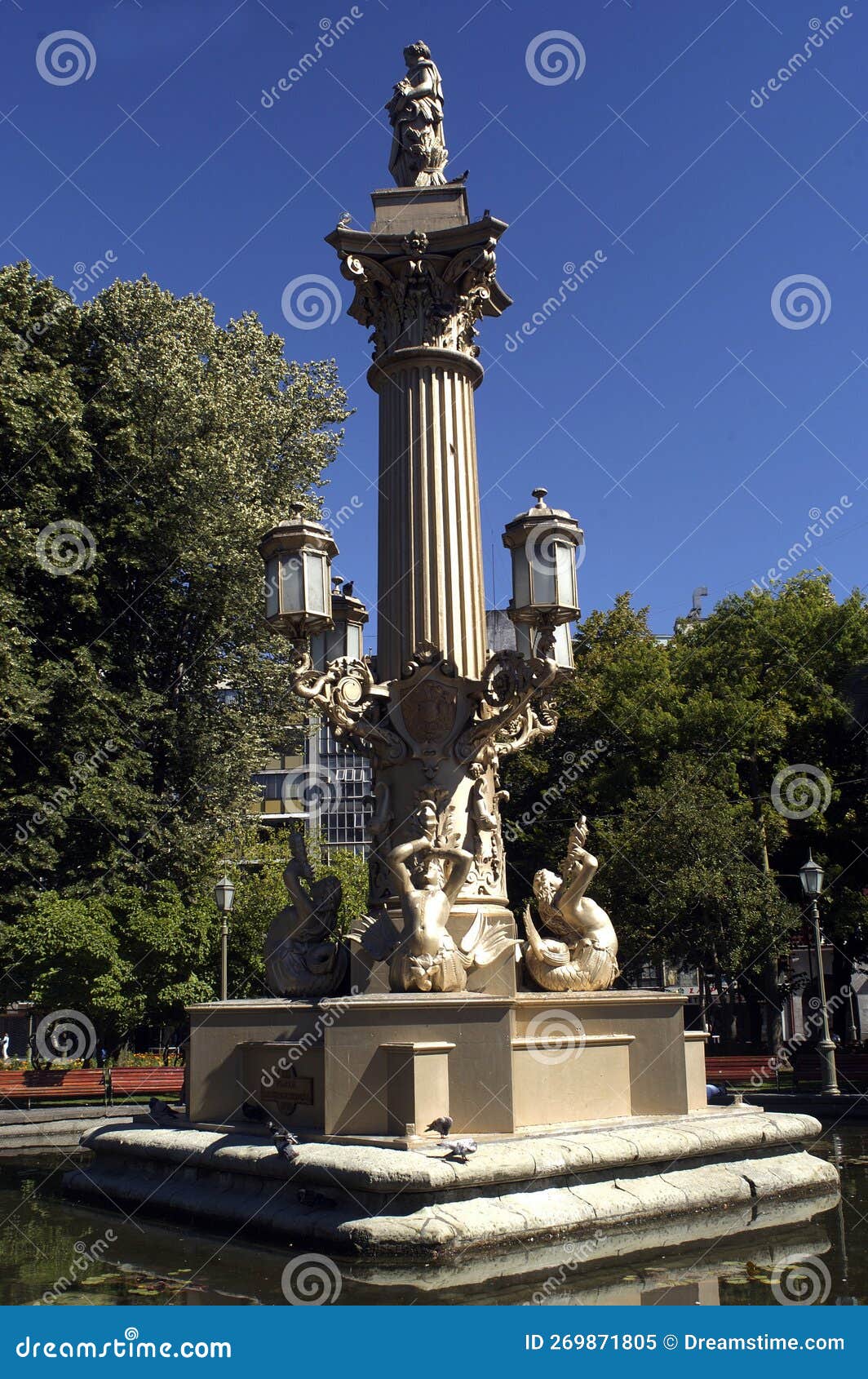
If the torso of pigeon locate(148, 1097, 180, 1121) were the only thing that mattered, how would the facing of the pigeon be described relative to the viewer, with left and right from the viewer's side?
facing to the left of the viewer

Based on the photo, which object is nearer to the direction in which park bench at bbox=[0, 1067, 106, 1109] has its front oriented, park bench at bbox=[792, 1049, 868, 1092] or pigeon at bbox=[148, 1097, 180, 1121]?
the pigeon

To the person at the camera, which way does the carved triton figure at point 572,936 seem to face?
facing to the right of the viewer

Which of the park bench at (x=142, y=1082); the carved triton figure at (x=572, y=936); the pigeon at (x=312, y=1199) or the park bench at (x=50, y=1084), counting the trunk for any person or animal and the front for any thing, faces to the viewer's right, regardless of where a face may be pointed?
the carved triton figure

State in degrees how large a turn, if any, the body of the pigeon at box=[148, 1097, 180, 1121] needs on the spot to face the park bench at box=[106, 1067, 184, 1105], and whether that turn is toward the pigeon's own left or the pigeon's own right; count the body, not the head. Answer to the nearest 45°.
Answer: approximately 90° to the pigeon's own right
